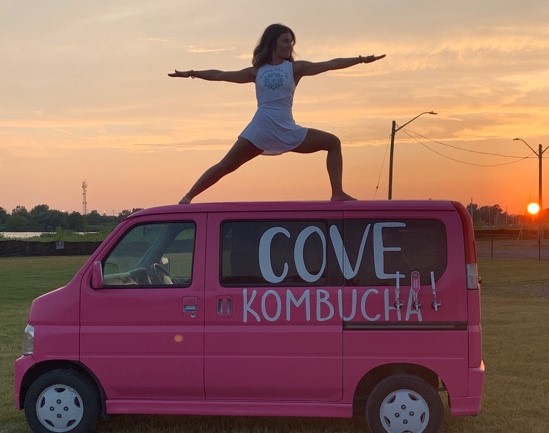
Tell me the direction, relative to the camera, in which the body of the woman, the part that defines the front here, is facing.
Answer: toward the camera

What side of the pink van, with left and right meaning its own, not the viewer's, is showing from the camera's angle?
left
